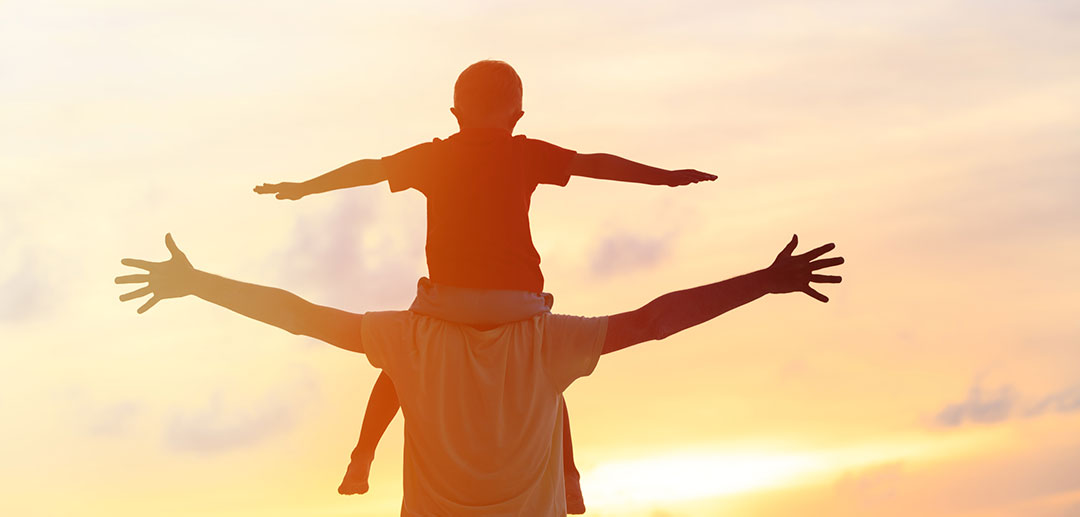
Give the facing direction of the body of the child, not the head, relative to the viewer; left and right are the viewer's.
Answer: facing away from the viewer

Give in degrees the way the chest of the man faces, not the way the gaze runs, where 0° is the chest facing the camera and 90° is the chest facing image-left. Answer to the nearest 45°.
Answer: approximately 180°

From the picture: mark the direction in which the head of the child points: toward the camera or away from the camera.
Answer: away from the camera
